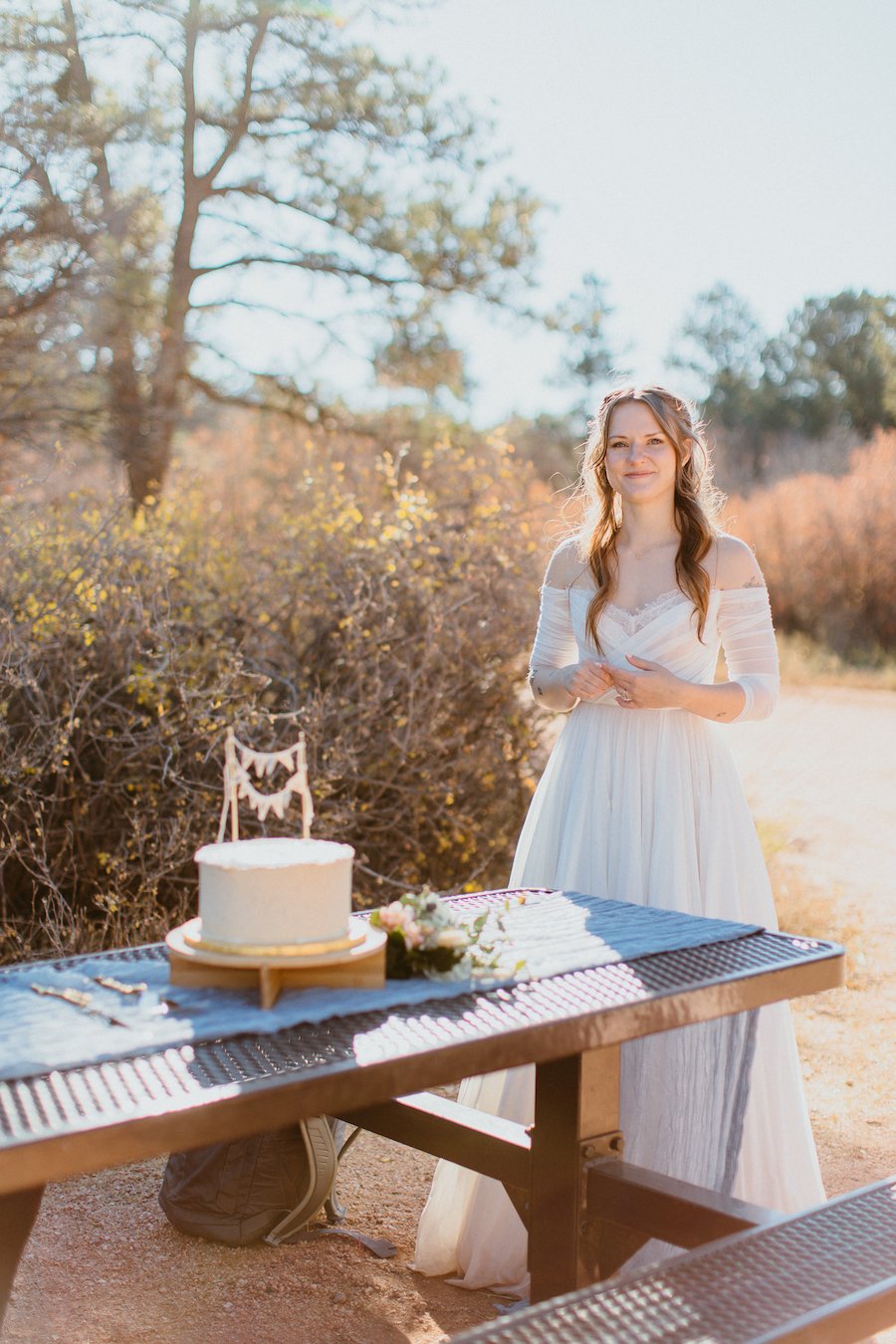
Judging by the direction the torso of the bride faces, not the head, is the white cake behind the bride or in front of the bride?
in front

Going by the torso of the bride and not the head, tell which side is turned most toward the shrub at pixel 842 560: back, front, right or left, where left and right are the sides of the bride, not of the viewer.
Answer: back

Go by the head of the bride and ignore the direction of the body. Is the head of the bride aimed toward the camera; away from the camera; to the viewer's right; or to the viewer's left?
toward the camera

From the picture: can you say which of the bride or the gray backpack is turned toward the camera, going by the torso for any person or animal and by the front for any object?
the bride

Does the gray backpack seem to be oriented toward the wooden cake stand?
no

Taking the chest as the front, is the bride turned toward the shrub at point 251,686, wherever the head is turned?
no

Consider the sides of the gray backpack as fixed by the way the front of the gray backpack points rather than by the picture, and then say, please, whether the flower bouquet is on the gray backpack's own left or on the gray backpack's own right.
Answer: on the gray backpack's own left

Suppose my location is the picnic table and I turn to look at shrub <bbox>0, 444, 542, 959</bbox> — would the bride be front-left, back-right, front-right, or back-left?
front-right

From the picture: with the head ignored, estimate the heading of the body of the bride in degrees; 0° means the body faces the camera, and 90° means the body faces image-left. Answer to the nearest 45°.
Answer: approximately 0°

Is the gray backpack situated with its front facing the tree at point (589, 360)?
no

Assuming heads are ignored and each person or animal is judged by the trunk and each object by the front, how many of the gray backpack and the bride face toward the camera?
1

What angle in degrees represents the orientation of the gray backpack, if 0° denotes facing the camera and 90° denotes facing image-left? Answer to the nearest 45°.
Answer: approximately 90°

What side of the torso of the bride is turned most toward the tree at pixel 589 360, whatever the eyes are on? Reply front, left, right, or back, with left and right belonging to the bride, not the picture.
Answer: back
